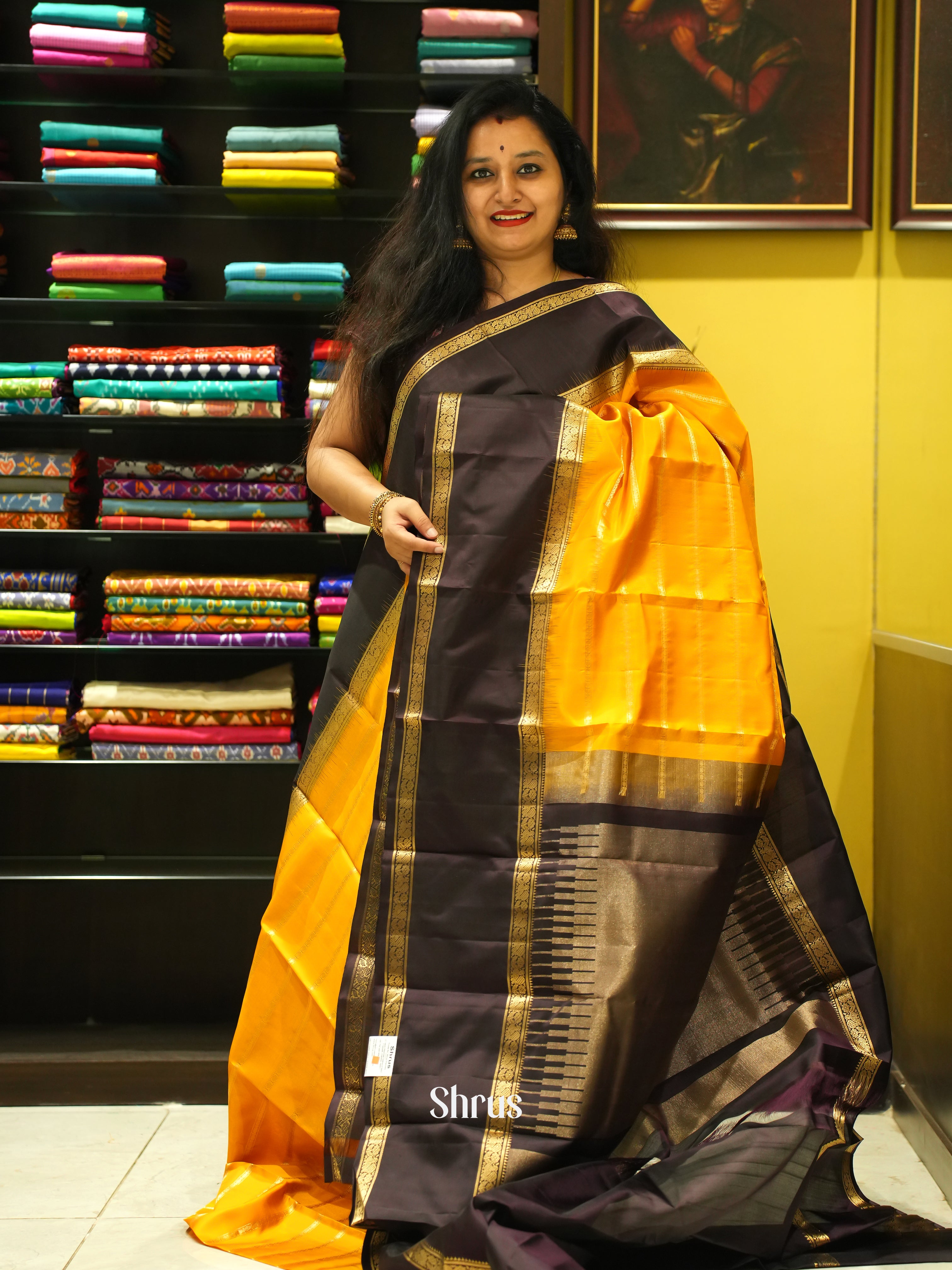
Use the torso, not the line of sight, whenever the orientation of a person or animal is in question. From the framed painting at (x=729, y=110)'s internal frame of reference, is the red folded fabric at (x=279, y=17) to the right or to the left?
on its right

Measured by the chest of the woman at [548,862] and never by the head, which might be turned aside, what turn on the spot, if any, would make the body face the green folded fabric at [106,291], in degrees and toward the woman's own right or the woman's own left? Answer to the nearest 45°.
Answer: approximately 135° to the woman's own right

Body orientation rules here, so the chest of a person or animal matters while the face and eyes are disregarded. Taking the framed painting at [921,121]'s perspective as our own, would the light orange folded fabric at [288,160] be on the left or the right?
on its right

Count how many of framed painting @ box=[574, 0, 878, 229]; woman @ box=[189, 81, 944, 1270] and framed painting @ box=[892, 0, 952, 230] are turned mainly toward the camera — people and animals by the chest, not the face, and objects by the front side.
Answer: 3

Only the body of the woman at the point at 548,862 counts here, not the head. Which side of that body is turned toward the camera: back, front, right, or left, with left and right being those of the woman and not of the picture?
front

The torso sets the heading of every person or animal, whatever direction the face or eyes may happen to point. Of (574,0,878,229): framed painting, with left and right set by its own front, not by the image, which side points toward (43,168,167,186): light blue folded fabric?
right
